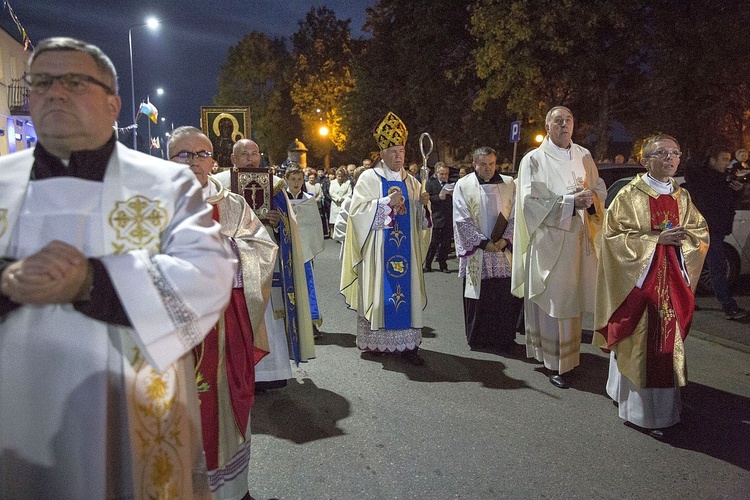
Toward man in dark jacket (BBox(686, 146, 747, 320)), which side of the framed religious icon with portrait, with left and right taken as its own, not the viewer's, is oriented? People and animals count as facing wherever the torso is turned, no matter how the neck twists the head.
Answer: left

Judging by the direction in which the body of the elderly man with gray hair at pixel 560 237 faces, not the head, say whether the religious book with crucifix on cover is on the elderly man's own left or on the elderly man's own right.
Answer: on the elderly man's own right

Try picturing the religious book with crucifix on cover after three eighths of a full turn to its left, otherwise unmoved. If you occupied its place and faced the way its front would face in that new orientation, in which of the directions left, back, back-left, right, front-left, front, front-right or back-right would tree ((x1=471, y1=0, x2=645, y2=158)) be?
front

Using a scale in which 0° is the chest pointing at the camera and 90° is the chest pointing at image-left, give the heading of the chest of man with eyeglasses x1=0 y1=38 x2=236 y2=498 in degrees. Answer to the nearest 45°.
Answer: approximately 45°

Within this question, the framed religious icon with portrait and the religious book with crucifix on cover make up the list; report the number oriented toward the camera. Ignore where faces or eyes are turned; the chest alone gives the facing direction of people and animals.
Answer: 2

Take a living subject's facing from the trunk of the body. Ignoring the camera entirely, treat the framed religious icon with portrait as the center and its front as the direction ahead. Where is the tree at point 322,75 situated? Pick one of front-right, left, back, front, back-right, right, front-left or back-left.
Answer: back
